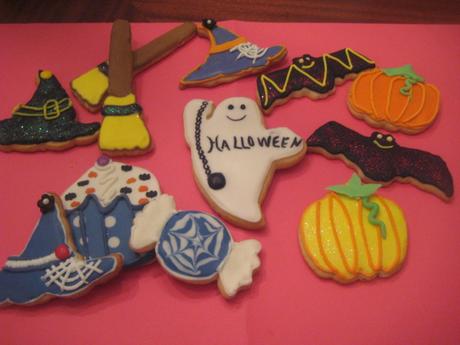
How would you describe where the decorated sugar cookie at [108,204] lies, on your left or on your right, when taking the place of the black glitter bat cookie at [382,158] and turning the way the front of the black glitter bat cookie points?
on your right
